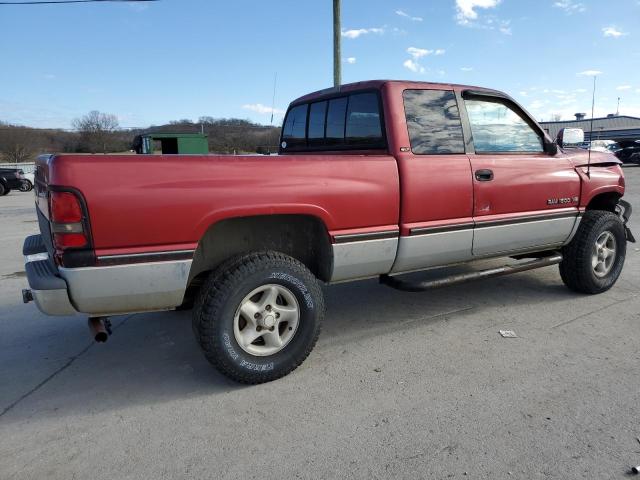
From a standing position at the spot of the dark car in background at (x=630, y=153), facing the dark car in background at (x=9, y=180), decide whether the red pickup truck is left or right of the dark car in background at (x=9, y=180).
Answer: left

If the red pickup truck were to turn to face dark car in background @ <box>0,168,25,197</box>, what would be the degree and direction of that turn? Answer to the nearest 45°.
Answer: approximately 90° to its left

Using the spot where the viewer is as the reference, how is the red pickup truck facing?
facing away from the viewer and to the right of the viewer

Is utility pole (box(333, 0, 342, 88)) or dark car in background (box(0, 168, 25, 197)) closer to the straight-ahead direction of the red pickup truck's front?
the utility pole

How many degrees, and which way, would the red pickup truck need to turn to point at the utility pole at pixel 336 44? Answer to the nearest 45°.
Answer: approximately 45° to its left
